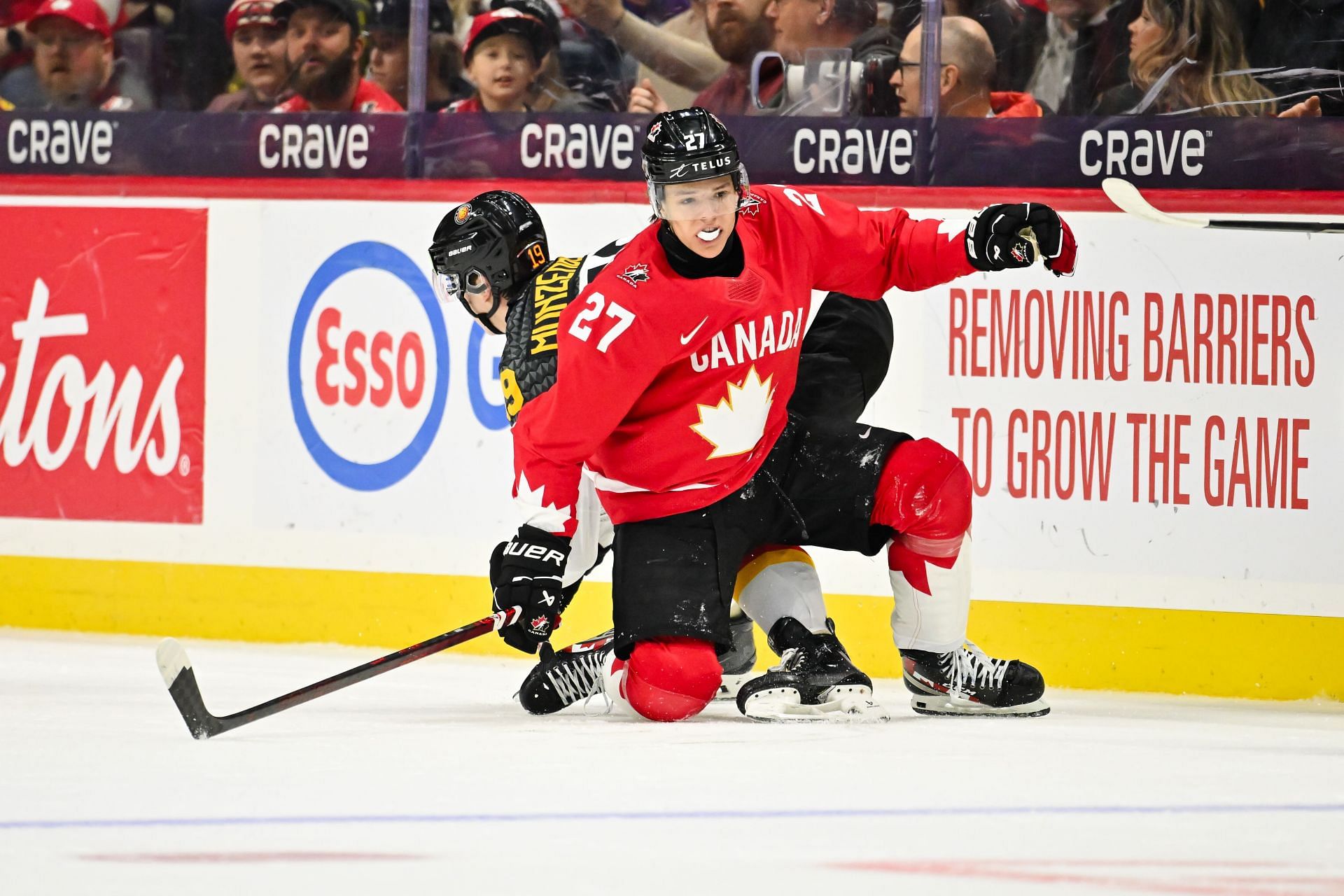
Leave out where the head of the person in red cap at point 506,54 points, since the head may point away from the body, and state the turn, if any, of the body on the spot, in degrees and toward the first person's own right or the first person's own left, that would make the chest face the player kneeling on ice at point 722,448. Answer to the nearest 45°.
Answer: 0° — they already face them

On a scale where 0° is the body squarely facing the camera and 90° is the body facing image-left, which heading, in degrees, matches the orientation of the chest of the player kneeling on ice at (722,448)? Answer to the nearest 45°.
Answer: approximately 315°

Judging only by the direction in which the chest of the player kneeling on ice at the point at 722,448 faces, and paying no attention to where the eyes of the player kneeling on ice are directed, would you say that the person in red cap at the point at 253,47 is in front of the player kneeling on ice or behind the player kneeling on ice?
behind

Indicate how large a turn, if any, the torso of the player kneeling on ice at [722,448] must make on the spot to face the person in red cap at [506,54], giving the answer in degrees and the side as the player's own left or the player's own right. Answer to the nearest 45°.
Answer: approximately 180°

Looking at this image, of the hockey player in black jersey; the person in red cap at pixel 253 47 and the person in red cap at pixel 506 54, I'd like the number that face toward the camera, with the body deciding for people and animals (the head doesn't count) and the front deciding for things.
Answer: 2

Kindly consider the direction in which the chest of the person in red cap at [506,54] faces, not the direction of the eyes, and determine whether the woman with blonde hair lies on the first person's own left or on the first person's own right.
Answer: on the first person's own left
